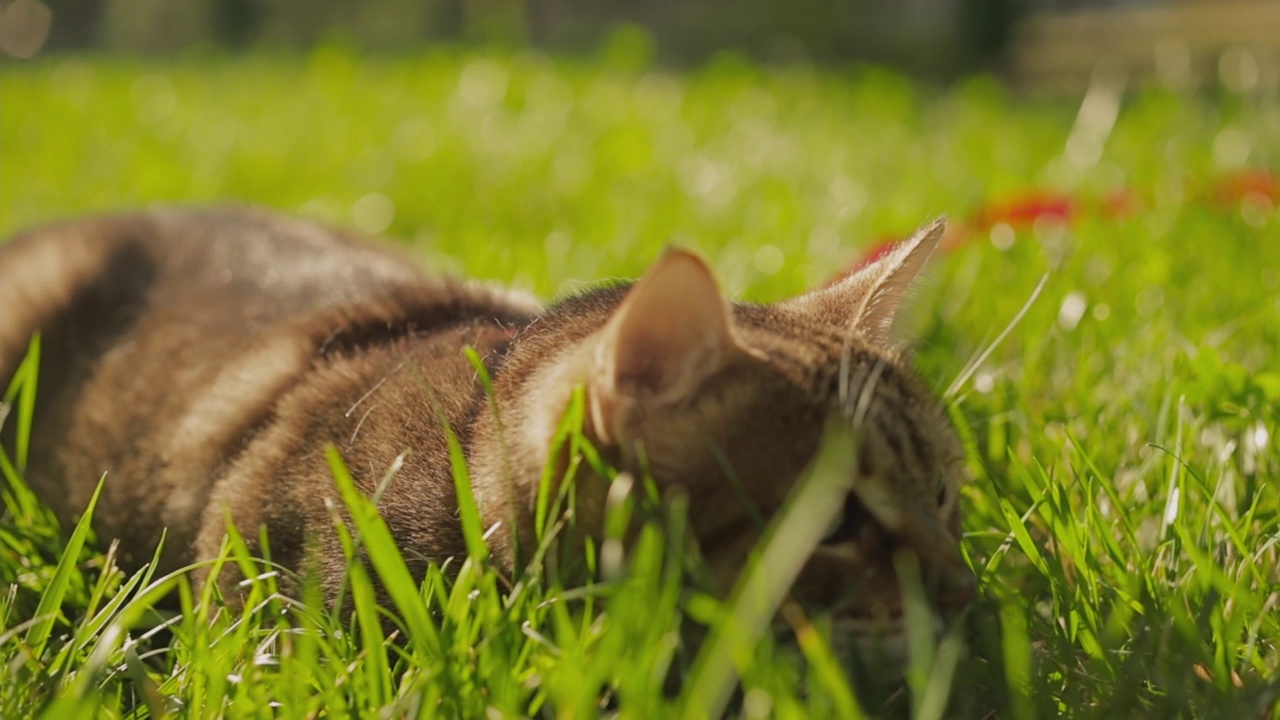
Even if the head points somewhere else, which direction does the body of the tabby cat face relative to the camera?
to the viewer's right
